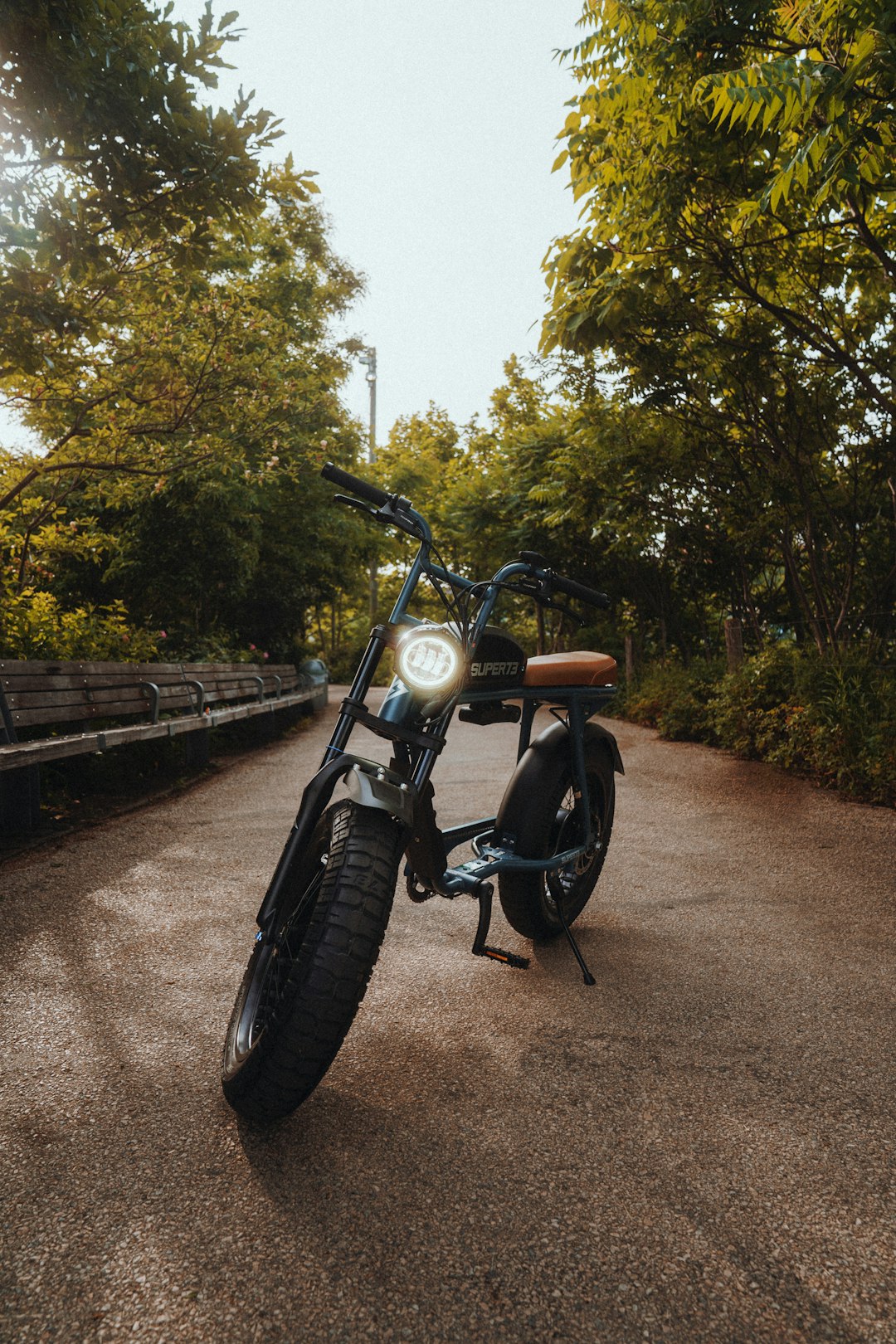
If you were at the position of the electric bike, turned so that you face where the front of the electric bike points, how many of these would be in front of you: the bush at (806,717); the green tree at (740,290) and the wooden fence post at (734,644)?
0

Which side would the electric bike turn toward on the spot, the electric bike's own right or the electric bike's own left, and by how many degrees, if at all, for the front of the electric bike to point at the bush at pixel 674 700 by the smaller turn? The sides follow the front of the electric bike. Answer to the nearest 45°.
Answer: approximately 135° to the electric bike's own right

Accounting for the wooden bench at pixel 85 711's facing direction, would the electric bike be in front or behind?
in front

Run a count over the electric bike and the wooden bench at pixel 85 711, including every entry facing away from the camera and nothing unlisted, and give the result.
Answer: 0

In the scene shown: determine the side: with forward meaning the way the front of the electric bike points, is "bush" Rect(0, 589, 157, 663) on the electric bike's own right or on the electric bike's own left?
on the electric bike's own right

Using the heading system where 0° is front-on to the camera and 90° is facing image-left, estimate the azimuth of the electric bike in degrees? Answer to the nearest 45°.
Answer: approximately 45°

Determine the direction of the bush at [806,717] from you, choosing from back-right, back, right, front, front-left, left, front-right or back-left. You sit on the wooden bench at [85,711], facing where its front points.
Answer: front-left

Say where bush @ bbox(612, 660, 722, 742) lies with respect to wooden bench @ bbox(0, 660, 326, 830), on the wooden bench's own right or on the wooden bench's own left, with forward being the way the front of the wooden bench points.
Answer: on the wooden bench's own left

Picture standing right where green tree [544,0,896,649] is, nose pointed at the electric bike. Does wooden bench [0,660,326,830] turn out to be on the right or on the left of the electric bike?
right

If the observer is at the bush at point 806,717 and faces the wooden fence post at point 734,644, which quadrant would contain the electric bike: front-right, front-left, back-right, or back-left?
back-left

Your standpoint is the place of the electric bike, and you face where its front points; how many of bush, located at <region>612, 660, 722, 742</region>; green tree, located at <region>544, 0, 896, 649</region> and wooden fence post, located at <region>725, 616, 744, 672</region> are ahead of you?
0

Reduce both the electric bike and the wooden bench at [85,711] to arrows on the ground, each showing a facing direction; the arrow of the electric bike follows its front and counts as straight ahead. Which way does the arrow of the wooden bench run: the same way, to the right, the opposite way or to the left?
to the left
